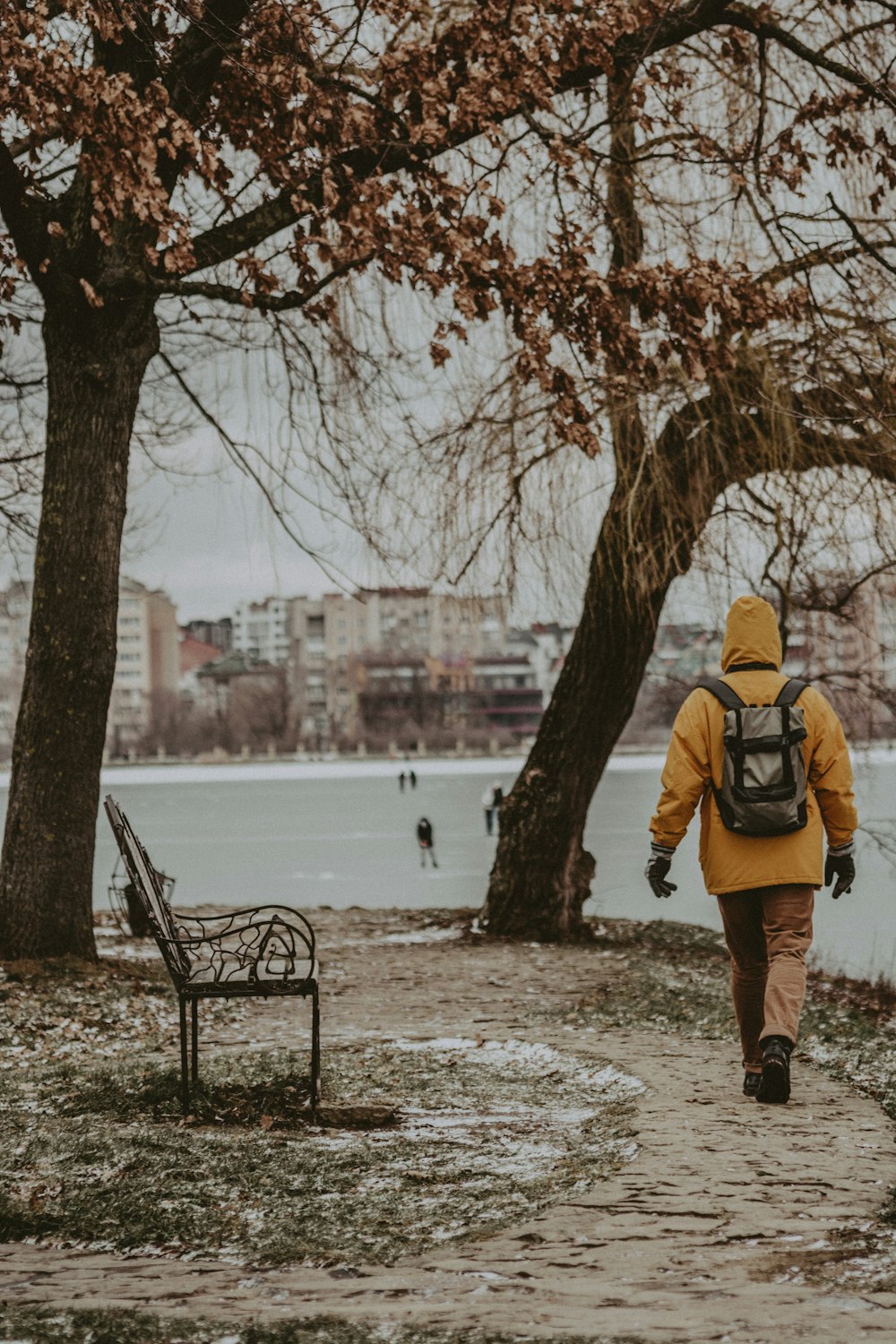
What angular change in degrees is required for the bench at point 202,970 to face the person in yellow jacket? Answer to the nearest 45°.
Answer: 0° — it already faces them

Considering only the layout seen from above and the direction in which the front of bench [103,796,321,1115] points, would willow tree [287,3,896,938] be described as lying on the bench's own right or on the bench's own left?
on the bench's own left

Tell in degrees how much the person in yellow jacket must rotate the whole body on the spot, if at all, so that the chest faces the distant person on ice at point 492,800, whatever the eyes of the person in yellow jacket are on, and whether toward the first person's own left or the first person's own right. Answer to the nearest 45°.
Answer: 0° — they already face them

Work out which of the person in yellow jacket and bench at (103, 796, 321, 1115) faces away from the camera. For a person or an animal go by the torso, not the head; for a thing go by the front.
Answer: the person in yellow jacket

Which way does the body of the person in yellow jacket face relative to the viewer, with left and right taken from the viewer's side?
facing away from the viewer

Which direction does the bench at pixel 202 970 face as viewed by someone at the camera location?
facing to the right of the viewer

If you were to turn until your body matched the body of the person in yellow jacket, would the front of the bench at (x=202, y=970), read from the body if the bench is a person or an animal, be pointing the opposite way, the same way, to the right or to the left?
to the right

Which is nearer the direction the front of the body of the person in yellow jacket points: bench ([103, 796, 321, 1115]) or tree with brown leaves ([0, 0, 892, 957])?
the tree with brown leaves

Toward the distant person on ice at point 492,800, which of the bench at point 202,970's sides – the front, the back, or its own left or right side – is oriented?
left

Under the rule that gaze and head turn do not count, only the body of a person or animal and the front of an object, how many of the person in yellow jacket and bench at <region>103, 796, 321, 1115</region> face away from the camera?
1

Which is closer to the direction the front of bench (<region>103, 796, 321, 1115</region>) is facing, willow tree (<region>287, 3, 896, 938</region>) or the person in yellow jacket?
the person in yellow jacket

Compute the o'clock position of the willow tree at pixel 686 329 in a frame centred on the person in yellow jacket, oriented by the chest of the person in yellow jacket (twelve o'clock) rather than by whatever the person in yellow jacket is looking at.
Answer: The willow tree is roughly at 12 o'clock from the person in yellow jacket.

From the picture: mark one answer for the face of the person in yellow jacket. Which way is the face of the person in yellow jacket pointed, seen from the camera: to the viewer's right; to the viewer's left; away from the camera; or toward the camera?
away from the camera
